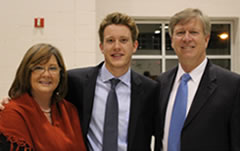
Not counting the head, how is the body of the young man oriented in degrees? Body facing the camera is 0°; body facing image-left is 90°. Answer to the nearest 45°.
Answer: approximately 0°

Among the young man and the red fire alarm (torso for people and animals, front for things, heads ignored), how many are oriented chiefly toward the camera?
2

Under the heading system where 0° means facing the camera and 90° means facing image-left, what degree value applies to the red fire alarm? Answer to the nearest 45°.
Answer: approximately 0°

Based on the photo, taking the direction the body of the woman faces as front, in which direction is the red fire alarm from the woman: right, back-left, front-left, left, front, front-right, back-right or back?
back-left

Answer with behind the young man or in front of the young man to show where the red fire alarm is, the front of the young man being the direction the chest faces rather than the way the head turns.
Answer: behind
